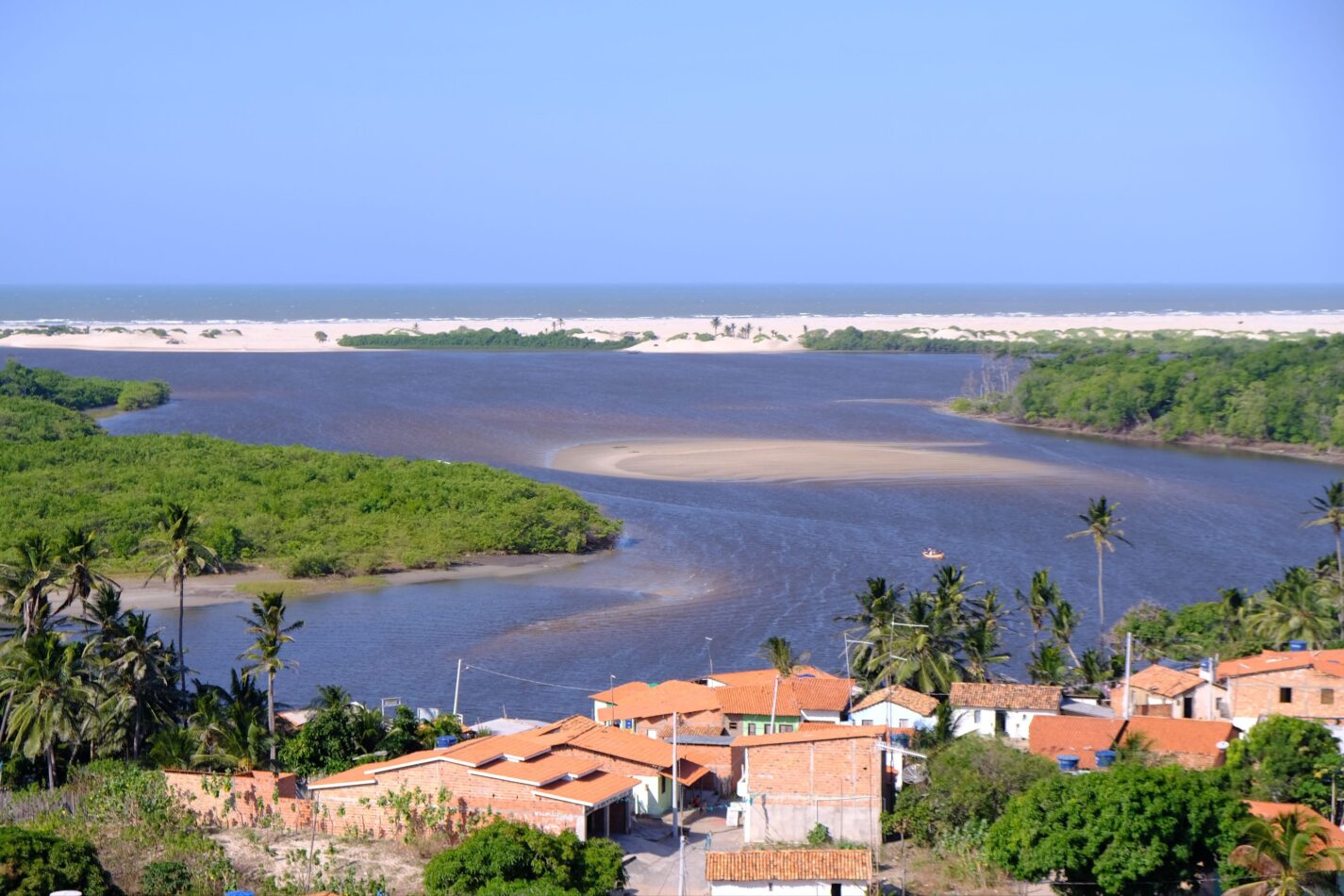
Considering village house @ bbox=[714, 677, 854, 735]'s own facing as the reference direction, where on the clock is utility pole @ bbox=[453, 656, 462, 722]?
The utility pole is roughly at 4 o'clock from the village house.

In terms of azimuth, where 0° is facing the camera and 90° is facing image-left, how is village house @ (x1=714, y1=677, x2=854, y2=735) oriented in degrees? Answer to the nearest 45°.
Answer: approximately 0°

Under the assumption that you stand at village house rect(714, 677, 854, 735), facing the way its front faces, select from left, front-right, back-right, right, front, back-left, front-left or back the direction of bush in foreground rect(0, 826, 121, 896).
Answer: front-right

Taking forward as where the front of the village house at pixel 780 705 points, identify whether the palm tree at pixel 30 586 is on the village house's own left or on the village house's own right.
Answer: on the village house's own right

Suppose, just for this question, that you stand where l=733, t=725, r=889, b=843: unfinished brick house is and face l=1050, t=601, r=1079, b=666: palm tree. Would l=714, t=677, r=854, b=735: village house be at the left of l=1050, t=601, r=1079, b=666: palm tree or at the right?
left

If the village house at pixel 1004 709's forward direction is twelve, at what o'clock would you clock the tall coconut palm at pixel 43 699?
The tall coconut palm is roughly at 2 o'clock from the village house.

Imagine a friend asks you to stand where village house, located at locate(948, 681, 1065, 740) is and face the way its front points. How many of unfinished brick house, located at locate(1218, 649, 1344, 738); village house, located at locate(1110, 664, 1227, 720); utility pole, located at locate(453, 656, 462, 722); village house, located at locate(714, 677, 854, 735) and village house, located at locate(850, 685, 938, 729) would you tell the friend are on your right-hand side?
3

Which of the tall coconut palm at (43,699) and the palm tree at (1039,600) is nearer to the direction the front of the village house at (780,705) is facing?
the tall coconut palm

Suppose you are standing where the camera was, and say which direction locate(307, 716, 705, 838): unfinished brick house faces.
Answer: facing the viewer and to the right of the viewer

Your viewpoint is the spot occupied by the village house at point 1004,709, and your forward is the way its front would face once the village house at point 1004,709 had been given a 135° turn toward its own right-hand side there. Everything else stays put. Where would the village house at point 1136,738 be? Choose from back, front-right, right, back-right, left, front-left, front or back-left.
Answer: back

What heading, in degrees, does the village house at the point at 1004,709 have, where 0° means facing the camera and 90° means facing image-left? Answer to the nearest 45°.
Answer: approximately 0°

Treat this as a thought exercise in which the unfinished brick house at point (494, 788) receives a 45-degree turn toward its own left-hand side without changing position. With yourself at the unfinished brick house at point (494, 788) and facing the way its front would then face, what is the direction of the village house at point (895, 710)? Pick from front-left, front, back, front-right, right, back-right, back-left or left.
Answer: front-left

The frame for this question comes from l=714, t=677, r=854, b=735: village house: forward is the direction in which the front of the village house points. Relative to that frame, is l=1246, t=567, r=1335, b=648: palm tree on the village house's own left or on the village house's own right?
on the village house's own left

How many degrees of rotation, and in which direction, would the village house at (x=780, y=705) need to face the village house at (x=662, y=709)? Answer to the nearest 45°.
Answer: approximately 90° to its right

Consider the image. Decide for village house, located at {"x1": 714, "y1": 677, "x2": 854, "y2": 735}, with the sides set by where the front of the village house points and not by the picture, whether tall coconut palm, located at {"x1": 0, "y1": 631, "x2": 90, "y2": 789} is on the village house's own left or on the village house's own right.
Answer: on the village house's own right

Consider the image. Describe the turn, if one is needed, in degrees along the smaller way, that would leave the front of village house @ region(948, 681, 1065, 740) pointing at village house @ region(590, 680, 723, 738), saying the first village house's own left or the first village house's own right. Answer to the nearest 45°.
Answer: approximately 90° to the first village house's own right

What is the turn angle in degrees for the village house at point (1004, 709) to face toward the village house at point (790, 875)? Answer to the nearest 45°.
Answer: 0° — it already faces it

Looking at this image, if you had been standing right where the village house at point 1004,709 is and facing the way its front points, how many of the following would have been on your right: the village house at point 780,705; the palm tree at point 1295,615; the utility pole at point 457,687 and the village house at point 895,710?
3
